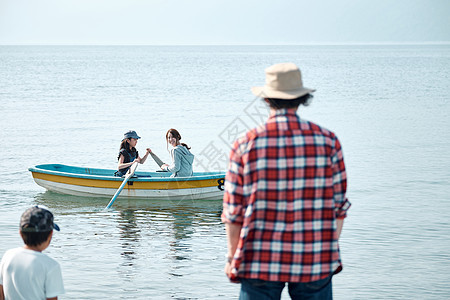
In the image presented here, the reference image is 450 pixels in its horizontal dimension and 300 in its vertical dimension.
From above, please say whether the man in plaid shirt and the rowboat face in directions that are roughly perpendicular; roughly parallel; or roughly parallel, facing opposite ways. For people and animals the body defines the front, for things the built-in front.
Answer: roughly perpendicular

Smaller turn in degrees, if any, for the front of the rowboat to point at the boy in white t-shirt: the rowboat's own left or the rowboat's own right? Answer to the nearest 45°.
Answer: approximately 90° to the rowboat's own left

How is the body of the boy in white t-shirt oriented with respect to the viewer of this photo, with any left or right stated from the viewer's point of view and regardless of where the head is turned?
facing away from the viewer and to the right of the viewer

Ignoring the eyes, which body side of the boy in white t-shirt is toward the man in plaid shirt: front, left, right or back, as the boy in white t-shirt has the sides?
right

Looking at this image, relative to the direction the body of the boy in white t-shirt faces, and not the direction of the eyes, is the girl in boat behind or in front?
in front

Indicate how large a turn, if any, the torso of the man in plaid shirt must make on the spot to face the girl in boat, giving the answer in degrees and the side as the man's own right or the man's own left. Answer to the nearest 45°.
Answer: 0° — they already face them

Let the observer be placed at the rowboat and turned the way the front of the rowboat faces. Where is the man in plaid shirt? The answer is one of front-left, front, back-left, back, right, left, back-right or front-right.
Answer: left

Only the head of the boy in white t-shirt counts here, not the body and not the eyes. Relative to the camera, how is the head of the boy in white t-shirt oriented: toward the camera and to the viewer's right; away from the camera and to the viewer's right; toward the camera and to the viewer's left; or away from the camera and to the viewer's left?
away from the camera and to the viewer's right

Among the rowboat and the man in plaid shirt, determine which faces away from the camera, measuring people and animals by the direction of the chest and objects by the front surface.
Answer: the man in plaid shirt

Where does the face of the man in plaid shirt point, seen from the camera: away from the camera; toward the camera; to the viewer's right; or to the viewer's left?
away from the camera

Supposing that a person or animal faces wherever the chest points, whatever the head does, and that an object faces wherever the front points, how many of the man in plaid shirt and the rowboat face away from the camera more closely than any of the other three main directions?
1

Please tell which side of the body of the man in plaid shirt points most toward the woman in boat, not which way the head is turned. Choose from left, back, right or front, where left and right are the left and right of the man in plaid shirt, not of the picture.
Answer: front

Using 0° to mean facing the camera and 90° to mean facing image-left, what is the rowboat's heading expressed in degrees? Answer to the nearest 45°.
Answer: approximately 90°

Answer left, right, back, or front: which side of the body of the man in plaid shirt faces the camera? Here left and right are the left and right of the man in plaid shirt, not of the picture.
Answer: back
